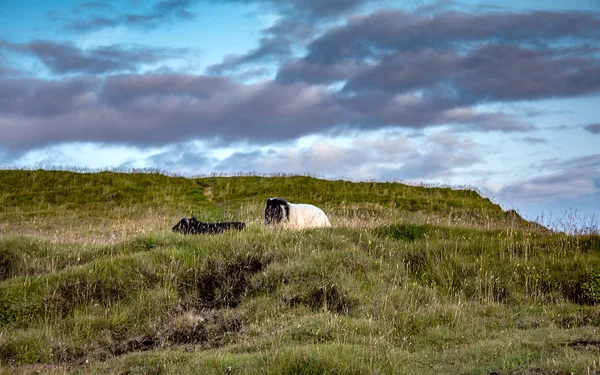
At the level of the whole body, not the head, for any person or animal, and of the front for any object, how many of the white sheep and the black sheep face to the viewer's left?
2

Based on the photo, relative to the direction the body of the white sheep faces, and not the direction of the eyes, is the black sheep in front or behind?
in front

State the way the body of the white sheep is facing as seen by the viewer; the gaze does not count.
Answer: to the viewer's left

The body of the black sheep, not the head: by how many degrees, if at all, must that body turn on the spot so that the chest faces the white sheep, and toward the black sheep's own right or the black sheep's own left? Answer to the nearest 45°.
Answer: approximately 180°

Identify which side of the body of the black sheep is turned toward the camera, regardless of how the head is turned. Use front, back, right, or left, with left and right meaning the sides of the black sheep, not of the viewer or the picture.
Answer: left

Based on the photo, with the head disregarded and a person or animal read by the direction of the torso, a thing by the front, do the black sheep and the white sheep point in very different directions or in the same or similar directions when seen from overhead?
same or similar directions
